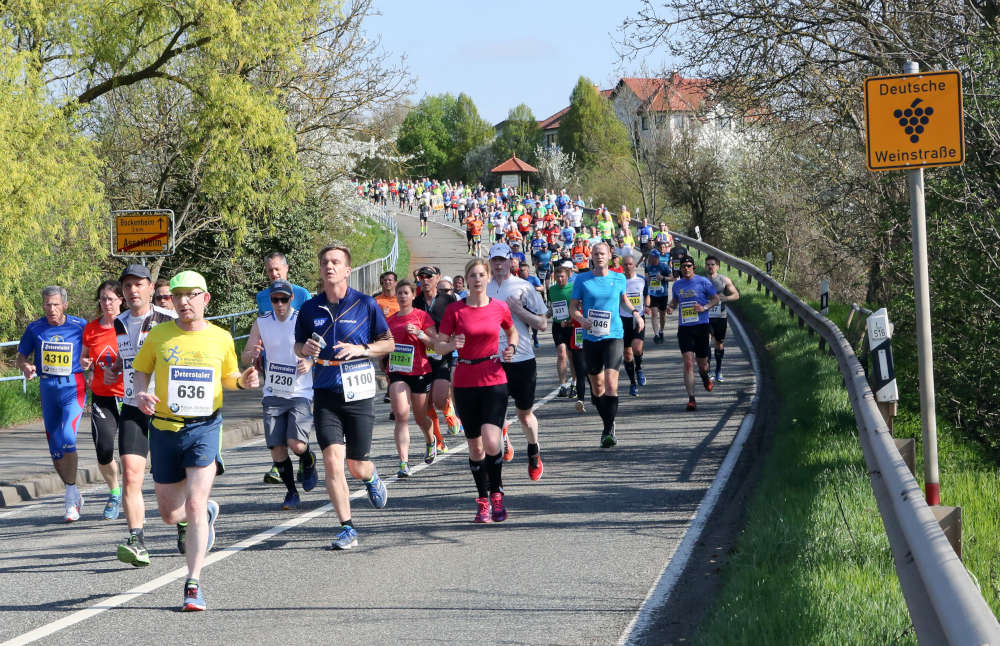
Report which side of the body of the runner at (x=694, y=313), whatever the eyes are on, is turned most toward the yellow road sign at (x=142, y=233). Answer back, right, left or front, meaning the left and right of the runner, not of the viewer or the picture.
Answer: right

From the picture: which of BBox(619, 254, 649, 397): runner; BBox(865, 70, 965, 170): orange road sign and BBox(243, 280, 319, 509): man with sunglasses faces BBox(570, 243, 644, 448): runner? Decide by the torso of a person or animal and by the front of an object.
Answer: BBox(619, 254, 649, 397): runner

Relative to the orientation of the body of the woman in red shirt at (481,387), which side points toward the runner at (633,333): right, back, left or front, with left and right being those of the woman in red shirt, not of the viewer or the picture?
back

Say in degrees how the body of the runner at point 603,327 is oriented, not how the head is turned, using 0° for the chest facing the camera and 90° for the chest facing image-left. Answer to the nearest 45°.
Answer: approximately 0°

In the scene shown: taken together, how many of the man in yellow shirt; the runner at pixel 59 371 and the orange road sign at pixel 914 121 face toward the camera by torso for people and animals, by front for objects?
3

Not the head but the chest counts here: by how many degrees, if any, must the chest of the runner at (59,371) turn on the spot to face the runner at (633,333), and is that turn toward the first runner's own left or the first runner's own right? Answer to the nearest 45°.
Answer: approximately 135° to the first runner's own left

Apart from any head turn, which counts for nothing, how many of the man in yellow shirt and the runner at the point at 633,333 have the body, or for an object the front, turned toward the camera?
2

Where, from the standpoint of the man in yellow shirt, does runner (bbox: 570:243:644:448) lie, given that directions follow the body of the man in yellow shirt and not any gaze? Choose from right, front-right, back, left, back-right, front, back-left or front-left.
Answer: back-left
